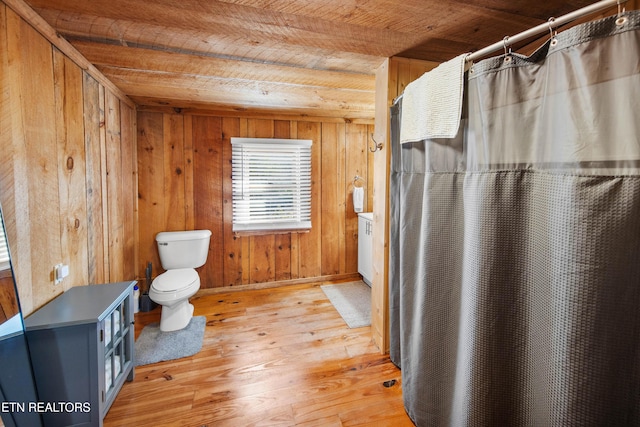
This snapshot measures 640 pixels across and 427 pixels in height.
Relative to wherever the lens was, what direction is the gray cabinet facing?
facing the viewer and to the right of the viewer

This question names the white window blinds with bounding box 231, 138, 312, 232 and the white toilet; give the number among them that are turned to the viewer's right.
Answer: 0

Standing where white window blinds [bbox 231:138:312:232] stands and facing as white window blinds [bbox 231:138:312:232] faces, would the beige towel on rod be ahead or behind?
ahead

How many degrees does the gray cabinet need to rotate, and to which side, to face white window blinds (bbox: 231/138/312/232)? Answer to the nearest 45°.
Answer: approximately 90° to its left

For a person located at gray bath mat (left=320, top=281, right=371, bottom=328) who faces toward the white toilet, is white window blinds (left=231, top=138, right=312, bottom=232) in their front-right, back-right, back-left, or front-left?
front-right

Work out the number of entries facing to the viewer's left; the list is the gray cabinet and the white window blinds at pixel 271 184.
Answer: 0

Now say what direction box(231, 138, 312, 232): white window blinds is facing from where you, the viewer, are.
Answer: facing the viewer

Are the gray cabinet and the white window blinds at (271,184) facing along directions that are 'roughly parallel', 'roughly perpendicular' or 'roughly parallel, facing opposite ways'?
roughly perpendicular

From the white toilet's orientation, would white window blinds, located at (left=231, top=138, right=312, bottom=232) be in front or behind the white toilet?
behind

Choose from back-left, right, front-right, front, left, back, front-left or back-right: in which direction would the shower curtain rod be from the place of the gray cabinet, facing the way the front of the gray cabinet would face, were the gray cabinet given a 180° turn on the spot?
back

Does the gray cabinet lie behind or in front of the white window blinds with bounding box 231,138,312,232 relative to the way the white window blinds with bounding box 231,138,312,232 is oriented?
in front

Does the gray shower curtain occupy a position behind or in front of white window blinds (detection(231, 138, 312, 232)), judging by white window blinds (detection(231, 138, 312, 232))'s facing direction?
in front

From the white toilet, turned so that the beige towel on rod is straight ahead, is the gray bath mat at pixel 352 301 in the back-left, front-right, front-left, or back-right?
front-left

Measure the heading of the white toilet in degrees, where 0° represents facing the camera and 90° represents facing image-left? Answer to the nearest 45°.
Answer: approximately 45°

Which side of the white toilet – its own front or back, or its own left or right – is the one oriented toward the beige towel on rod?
left
